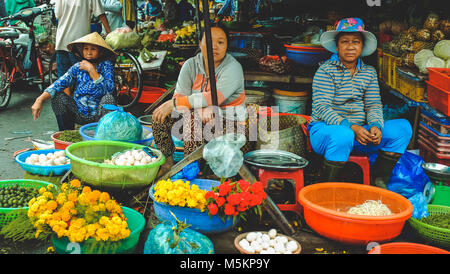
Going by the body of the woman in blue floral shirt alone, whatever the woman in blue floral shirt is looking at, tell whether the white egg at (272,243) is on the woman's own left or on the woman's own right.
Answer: on the woman's own left

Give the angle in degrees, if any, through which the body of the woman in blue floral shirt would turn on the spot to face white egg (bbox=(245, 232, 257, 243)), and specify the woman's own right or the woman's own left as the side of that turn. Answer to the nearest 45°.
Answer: approximately 45° to the woman's own left

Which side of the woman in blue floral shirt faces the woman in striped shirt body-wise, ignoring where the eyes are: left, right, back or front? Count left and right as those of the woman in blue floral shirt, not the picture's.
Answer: left

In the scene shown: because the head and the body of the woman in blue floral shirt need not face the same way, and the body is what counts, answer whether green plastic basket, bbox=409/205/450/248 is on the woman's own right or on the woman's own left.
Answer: on the woman's own left

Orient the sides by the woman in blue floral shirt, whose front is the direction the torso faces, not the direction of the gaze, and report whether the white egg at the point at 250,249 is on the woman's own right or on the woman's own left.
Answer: on the woman's own left

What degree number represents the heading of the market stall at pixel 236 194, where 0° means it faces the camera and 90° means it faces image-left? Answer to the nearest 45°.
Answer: approximately 0°

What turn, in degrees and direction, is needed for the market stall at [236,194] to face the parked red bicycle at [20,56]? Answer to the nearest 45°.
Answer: approximately 135° to its right

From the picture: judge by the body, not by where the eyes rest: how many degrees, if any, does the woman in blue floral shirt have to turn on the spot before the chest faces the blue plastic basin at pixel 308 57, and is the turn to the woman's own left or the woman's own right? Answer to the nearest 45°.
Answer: approximately 135° to the woman's own left

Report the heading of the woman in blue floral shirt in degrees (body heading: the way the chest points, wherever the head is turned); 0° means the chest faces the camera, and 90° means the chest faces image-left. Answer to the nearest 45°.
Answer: approximately 45°
